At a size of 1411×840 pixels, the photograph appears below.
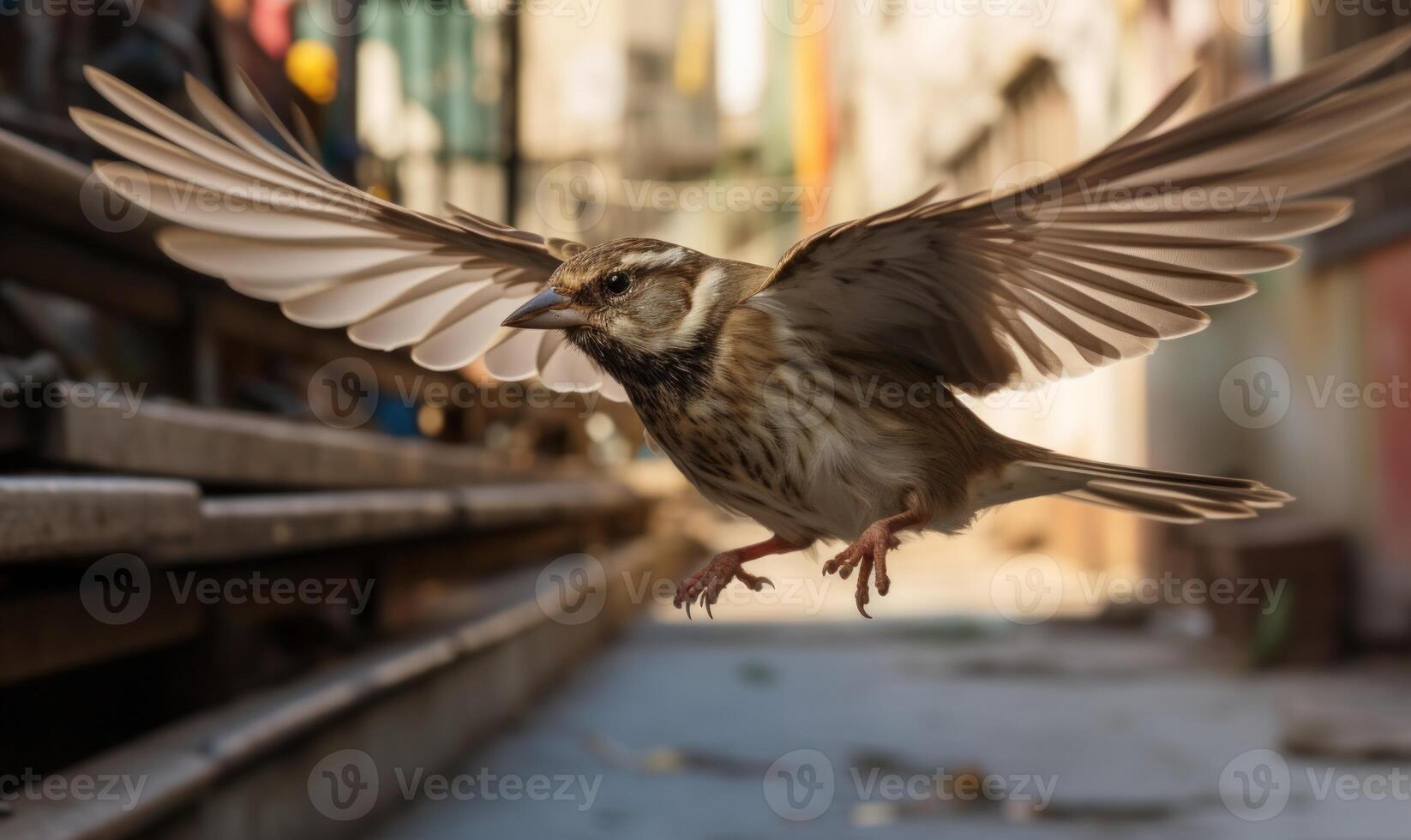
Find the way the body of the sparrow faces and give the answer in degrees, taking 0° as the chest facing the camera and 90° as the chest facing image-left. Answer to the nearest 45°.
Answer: approximately 45°

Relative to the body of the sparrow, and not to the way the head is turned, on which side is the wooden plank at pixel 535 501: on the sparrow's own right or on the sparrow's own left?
on the sparrow's own right
